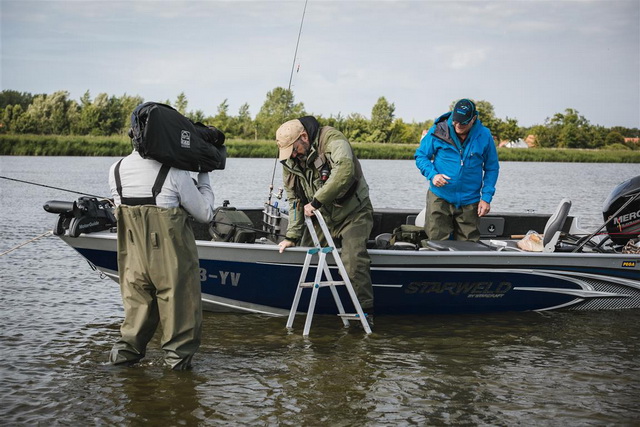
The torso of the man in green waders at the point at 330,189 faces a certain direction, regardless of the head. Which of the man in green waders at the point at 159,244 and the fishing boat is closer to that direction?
the man in green waders

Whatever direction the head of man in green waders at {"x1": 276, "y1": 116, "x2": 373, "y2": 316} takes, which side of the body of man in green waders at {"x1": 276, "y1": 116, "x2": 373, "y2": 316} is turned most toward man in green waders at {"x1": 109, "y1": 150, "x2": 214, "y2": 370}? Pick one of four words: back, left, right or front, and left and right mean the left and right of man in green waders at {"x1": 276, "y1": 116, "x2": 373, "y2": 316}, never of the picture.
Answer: front

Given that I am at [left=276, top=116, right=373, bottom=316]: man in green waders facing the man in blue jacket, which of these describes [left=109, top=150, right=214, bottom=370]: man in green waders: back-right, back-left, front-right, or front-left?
back-right

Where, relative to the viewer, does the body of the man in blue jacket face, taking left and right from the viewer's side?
facing the viewer

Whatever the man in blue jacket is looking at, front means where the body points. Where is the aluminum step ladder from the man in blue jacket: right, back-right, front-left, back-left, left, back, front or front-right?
front-right

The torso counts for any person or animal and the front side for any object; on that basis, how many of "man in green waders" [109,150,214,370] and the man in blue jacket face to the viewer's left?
0

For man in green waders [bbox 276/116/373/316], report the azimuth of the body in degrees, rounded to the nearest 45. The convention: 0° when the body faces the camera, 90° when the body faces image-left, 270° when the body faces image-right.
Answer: approximately 45°

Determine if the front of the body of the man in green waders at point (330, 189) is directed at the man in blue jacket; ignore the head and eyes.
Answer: no

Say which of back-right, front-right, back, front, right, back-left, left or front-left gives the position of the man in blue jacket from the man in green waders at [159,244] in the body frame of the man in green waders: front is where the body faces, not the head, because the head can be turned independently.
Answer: front

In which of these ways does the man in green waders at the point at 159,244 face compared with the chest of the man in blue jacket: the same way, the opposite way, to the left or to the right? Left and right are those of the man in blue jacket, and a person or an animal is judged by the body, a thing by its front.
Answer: the opposite way

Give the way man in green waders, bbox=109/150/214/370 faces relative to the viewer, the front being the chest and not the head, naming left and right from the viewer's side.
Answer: facing away from the viewer and to the right of the viewer

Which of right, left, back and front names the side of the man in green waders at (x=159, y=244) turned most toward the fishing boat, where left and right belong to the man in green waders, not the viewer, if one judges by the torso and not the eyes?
front

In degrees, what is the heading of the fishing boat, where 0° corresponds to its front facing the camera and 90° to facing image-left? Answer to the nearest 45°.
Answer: approximately 90°

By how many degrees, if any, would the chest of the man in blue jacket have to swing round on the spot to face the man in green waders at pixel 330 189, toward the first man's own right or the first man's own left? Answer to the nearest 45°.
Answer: approximately 45° to the first man's own right

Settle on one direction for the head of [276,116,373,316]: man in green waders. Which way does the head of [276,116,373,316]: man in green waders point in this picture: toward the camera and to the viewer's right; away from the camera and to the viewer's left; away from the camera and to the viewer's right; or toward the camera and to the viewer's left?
toward the camera and to the viewer's left
